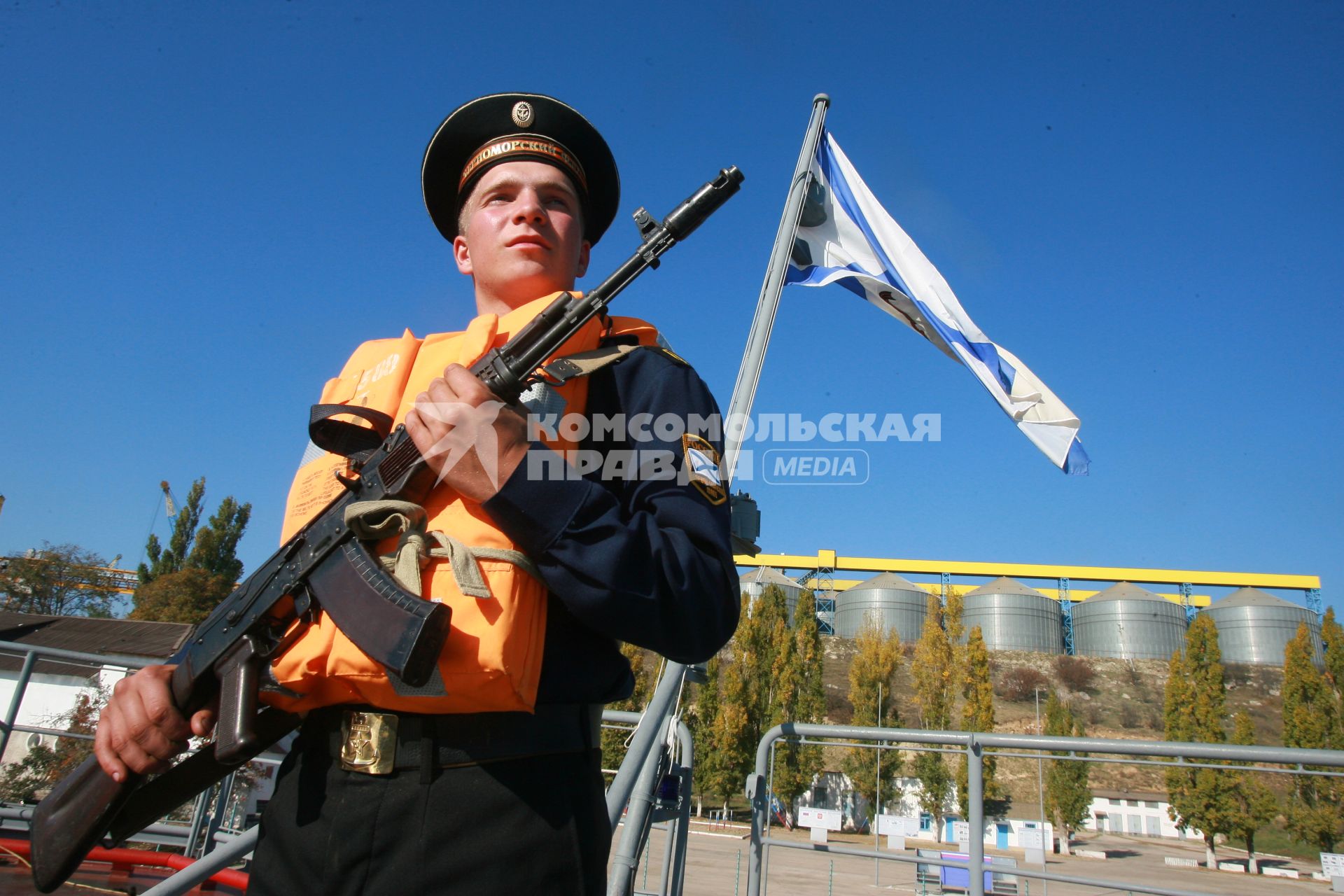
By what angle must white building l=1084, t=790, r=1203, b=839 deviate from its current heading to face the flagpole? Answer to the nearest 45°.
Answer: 0° — it already faces it

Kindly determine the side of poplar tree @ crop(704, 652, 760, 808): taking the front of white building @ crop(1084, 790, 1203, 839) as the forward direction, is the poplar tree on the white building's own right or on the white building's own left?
on the white building's own right

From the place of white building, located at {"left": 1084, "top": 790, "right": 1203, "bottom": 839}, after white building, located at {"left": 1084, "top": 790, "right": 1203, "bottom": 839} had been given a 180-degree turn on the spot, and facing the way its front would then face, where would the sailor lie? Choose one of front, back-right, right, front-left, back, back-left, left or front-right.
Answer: back

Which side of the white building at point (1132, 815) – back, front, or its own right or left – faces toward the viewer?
front

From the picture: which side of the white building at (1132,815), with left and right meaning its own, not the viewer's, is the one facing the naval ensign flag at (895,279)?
front

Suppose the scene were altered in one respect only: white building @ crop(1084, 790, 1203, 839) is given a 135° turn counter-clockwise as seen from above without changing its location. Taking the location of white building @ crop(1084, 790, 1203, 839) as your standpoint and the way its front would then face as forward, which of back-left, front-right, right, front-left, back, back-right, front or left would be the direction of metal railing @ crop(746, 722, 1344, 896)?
back-right

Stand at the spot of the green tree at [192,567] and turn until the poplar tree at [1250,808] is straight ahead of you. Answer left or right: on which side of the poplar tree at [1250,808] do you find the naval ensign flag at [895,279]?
right

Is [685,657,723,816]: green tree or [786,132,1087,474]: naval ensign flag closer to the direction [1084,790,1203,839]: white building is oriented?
the naval ensign flag

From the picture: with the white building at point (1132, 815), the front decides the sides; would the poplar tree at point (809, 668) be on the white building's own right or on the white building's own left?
on the white building's own right

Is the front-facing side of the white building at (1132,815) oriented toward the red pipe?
yes

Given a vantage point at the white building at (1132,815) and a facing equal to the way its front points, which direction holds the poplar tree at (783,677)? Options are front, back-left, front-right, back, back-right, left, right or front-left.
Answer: right
